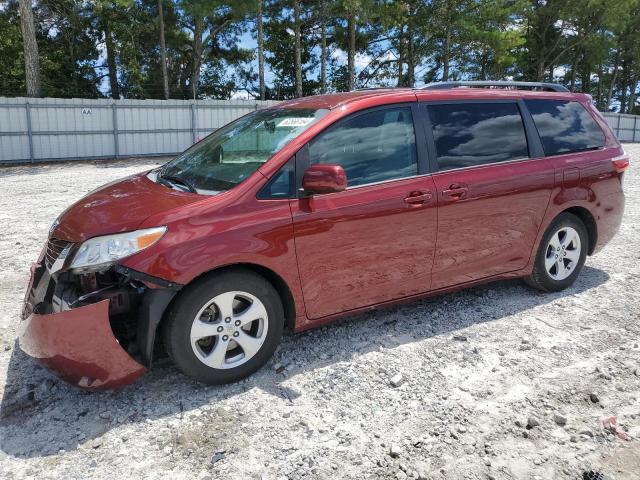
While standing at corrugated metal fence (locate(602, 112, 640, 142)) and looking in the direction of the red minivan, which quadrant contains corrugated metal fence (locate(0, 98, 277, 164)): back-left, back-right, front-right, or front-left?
front-right

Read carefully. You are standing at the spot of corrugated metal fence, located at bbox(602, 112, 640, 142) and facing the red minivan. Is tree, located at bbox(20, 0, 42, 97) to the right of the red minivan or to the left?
right

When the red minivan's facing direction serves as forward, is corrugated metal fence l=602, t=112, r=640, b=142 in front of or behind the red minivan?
behind

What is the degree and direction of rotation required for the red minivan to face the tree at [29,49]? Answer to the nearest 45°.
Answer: approximately 90° to its right

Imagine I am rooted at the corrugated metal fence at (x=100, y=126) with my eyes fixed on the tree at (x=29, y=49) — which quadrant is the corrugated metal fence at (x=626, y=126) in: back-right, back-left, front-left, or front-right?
back-right

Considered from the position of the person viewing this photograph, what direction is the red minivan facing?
facing the viewer and to the left of the viewer

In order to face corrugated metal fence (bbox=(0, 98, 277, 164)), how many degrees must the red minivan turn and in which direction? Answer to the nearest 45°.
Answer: approximately 90° to its right
